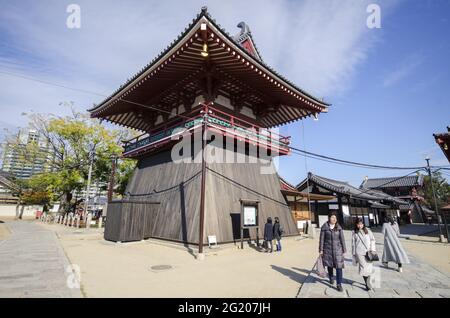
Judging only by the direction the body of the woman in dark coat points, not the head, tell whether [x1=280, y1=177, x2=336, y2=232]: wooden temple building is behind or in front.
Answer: behind

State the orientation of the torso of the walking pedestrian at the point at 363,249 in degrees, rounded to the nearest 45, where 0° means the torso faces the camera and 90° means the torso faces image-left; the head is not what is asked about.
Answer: approximately 0°

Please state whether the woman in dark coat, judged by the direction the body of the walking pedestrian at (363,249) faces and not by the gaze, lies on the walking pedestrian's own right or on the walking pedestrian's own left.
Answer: on the walking pedestrian's own right

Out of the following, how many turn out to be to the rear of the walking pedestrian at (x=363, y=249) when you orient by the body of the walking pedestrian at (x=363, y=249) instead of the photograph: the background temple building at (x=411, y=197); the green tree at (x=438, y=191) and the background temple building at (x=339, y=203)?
3

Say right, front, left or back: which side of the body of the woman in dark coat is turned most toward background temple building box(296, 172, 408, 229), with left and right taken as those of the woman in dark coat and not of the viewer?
back

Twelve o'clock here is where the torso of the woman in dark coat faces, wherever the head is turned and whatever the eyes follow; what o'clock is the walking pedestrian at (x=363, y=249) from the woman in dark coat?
The walking pedestrian is roughly at 8 o'clock from the woman in dark coat.

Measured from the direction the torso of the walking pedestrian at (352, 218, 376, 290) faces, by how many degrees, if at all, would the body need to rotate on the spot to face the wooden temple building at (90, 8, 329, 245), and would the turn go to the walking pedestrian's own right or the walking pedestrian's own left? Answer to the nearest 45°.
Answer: approximately 135° to the walking pedestrian's own right

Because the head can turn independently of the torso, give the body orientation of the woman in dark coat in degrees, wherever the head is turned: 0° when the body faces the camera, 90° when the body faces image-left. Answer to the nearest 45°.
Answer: approximately 0°

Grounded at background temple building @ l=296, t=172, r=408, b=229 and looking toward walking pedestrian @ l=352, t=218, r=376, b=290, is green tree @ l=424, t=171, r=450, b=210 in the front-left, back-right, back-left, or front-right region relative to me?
back-left

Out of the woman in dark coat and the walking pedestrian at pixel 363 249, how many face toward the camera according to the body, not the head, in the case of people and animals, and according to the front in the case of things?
2
